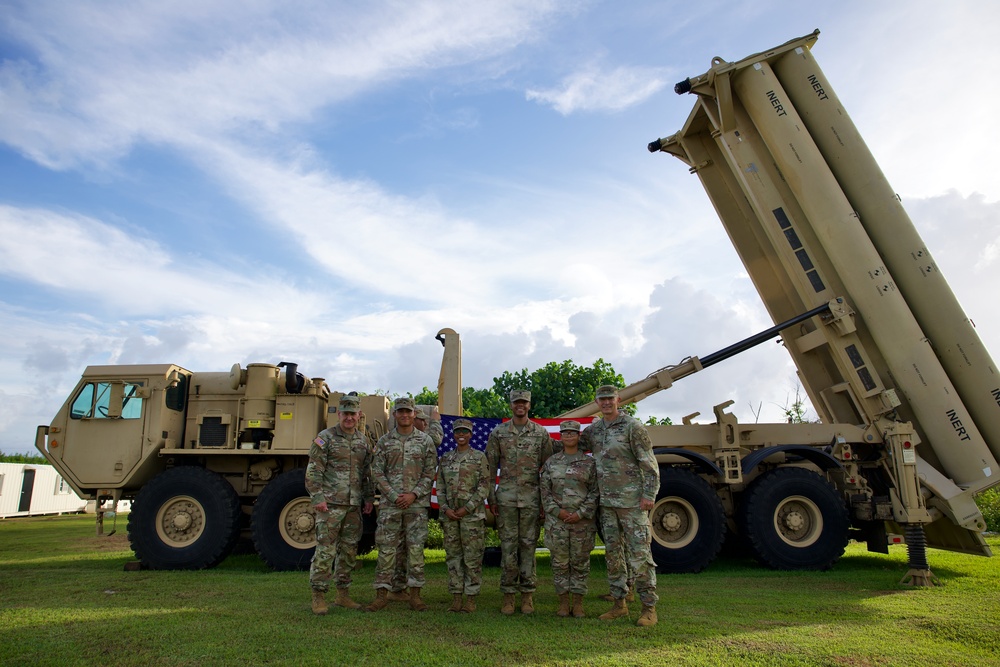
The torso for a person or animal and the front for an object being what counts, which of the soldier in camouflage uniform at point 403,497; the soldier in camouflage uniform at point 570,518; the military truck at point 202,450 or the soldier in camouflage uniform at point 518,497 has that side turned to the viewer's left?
the military truck

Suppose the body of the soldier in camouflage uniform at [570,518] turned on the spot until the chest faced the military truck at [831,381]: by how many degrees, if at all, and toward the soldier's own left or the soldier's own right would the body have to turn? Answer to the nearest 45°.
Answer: approximately 135° to the soldier's own left

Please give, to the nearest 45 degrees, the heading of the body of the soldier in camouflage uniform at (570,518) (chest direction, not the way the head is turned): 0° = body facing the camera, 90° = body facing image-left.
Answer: approximately 0°

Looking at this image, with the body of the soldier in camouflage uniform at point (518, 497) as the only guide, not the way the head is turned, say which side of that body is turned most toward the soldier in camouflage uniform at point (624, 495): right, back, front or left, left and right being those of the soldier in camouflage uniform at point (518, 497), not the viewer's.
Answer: left

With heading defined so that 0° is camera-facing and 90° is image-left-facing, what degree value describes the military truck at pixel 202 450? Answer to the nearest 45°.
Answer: approximately 90°

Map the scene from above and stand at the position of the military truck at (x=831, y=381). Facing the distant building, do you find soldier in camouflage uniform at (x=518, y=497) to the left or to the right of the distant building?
left

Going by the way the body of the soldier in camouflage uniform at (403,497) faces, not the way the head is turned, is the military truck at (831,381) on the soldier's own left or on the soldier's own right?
on the soldier's own left

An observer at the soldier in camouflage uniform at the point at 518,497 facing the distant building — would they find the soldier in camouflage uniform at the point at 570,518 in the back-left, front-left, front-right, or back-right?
back-right

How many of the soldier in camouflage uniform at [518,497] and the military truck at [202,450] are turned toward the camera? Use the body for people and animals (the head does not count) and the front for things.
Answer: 1
